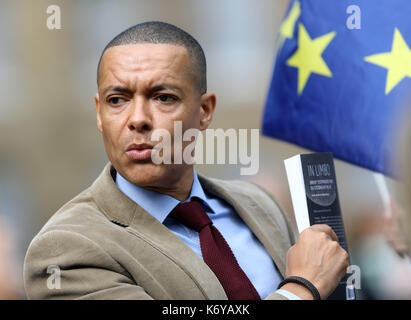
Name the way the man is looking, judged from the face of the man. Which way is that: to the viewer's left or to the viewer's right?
to the viewer's left

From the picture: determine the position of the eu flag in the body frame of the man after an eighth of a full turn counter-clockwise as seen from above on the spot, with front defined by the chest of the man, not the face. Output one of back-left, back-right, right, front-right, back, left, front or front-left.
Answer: front-left

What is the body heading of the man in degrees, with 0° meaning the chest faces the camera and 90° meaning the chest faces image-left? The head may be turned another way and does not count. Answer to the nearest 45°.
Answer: approximately 315°
